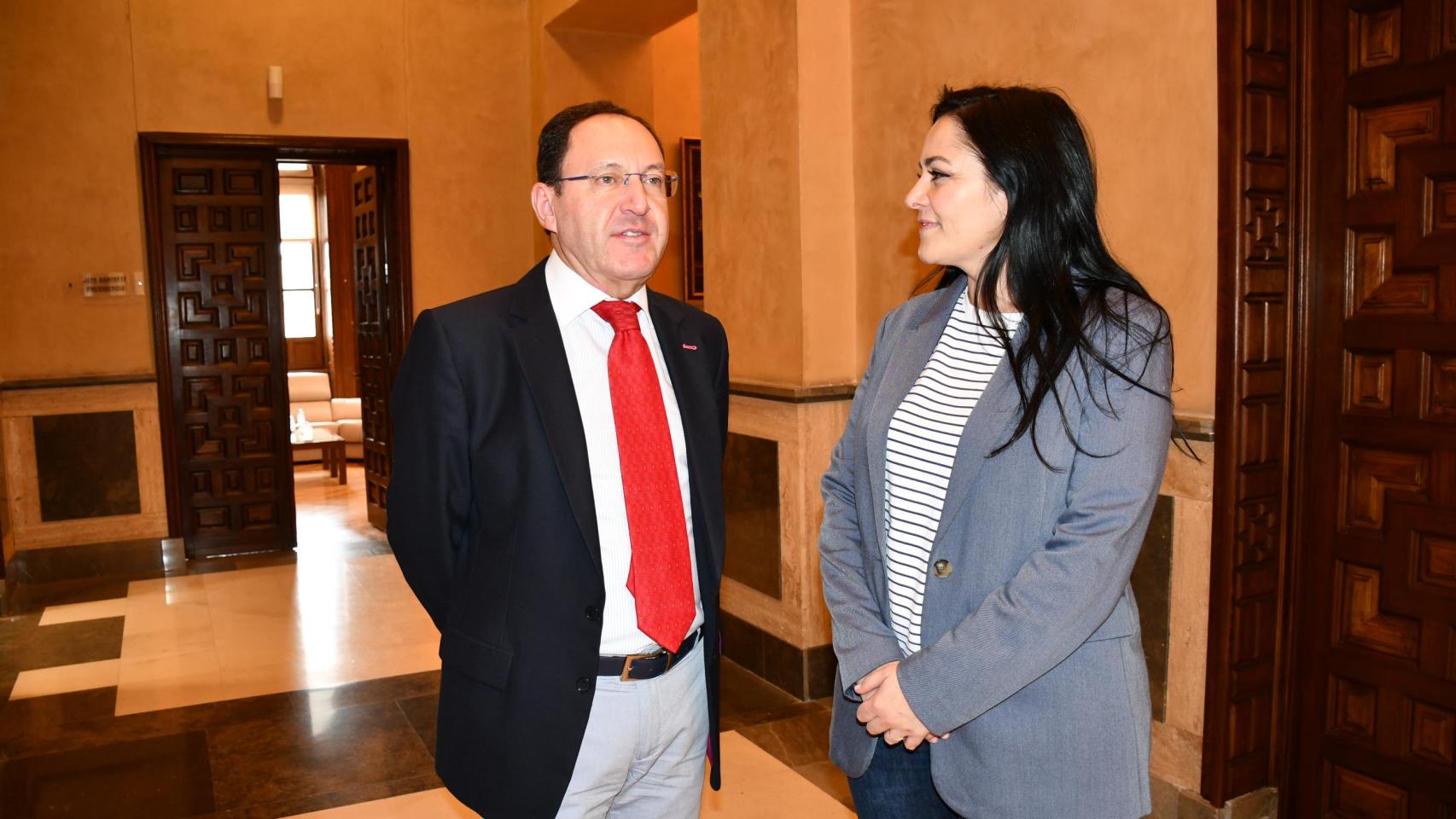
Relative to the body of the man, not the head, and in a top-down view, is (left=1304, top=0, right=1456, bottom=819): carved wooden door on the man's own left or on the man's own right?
on the man's own left

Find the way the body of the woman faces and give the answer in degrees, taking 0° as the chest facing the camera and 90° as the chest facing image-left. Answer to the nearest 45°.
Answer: approximately 45°

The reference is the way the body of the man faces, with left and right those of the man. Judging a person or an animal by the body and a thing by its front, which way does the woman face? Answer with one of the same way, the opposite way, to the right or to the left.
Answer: to the right

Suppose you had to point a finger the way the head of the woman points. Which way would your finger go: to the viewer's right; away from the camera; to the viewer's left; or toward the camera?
to the viewer's left

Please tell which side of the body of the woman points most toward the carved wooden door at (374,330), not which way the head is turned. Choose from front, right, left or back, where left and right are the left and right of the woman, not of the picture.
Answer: right

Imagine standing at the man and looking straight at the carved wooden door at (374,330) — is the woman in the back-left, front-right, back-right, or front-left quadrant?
back-right

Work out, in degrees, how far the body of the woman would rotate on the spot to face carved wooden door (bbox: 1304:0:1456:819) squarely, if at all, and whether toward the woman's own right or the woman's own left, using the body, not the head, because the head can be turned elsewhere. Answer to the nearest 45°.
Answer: approximately 180°

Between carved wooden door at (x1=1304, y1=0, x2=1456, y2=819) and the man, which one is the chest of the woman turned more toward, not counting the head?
the man

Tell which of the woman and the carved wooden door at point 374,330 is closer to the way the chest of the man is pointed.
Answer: the woman

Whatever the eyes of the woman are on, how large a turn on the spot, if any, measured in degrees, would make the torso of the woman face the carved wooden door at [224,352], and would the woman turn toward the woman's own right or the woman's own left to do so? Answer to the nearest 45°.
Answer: approximately 90° to the woman's own right

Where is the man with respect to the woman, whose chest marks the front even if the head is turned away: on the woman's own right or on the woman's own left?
on the woman's own right
